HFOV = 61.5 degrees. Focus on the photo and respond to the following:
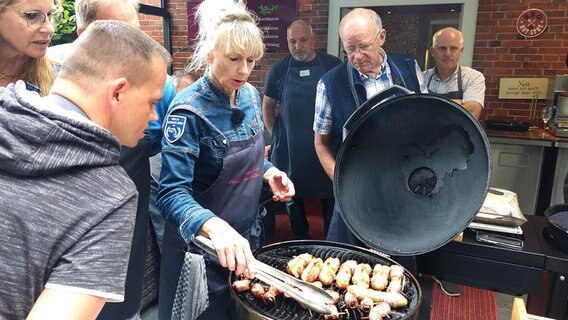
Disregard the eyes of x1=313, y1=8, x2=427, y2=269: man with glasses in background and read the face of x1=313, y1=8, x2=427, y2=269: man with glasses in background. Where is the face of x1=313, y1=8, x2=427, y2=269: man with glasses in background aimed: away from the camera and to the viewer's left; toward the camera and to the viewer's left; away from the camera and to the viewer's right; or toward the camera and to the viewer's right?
toward the camera and to the viewer's left

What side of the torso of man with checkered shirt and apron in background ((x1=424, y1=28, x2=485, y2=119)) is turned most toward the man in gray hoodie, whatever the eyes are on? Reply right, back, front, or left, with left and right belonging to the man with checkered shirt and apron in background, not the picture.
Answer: front

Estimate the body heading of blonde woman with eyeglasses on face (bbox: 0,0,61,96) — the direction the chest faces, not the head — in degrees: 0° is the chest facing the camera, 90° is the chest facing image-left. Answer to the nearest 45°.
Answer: approximately 315°

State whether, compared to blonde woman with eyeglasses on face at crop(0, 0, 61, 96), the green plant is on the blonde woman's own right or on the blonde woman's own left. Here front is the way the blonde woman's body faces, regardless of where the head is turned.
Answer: on the blonde woman's own left

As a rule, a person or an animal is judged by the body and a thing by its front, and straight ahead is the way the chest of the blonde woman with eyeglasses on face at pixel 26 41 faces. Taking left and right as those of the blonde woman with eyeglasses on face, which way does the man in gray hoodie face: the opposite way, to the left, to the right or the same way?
to the left

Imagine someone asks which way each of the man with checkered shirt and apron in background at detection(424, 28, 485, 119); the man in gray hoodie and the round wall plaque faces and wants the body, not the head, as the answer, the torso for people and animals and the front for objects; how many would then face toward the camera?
2

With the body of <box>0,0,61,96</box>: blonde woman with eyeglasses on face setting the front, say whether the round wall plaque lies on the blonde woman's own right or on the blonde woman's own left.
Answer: on the blonde woman's own left

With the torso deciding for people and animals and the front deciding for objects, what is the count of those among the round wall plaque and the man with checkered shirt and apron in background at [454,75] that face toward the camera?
2

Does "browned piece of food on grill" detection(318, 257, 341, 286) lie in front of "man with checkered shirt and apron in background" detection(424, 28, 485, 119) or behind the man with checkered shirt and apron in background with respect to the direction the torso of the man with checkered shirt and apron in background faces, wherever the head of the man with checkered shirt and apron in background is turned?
in front

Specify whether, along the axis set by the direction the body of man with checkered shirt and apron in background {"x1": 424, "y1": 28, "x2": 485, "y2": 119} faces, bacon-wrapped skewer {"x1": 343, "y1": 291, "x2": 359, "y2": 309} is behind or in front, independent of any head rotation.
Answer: in front

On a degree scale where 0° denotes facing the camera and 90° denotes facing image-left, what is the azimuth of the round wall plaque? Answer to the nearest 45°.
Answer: approximately 0°

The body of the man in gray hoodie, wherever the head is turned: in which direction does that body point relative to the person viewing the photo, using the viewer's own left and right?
facing away from the viewer and to the right of the viewer

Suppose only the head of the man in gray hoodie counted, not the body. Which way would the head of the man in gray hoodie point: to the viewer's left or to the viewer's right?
to the viewer's right
